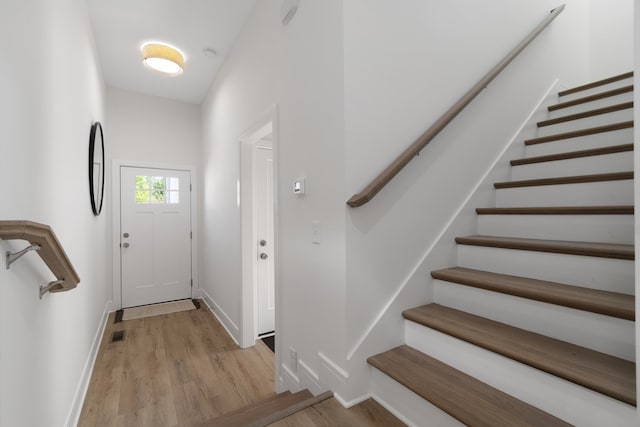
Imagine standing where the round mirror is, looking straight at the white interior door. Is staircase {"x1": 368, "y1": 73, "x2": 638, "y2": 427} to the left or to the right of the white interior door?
right

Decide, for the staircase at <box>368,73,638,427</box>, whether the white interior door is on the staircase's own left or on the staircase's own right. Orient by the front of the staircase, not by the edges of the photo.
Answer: on the staircase's own right

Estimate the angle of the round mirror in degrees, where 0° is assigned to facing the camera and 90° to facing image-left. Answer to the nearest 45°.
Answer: approximately 270°

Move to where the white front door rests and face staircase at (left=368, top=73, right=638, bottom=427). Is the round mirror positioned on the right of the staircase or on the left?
right

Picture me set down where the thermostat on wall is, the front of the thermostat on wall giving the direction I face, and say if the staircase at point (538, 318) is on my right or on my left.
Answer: on my left

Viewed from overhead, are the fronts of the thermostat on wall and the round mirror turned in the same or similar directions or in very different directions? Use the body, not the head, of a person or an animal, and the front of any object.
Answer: very different directions

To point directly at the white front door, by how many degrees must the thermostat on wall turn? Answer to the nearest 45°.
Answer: approximately 90° to its right

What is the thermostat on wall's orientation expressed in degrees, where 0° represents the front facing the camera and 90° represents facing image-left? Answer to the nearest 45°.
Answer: approximately 45°
